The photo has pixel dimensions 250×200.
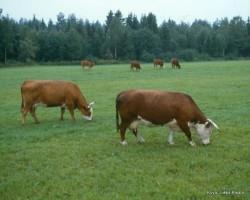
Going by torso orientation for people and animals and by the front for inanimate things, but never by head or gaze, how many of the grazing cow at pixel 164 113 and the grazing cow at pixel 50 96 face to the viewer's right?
2

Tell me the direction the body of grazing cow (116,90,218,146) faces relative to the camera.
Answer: to the viewer's right

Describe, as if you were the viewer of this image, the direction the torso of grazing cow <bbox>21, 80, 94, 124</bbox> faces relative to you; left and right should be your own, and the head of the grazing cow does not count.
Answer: facing to the right of the viewer

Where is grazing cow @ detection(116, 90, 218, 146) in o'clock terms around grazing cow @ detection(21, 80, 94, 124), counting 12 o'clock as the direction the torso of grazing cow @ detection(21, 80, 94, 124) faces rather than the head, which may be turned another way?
grazing cow @ detection(116, 90, 218, 146) is roughly at 2 o'clock from grazing cow @ detection(21, 80, 94, 124).

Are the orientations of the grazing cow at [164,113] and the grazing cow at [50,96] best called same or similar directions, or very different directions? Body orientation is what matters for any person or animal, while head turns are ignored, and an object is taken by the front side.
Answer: same or similar directions

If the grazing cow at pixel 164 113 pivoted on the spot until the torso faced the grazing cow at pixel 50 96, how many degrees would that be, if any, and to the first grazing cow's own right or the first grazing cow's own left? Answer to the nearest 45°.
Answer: approximately 135° to the first grazing cow's own left
